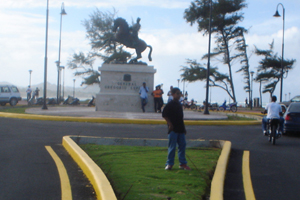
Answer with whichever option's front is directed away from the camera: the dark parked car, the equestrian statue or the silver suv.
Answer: the dark parked car

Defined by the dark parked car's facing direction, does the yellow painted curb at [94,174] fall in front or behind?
behind

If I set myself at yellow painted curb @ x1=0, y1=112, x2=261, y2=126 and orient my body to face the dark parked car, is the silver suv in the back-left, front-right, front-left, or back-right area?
back-left

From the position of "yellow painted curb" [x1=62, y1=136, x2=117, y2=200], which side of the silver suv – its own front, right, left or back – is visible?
left

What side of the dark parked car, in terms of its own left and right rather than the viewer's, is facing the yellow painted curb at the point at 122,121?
left

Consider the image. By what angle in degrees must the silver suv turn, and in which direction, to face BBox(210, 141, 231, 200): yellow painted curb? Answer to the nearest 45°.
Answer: approximately 90° to its left

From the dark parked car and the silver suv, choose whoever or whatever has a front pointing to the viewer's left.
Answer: the silver suv

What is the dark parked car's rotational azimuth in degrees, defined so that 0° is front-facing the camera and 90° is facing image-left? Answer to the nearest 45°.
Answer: approximately 180°

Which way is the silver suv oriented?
to the viewer's left
